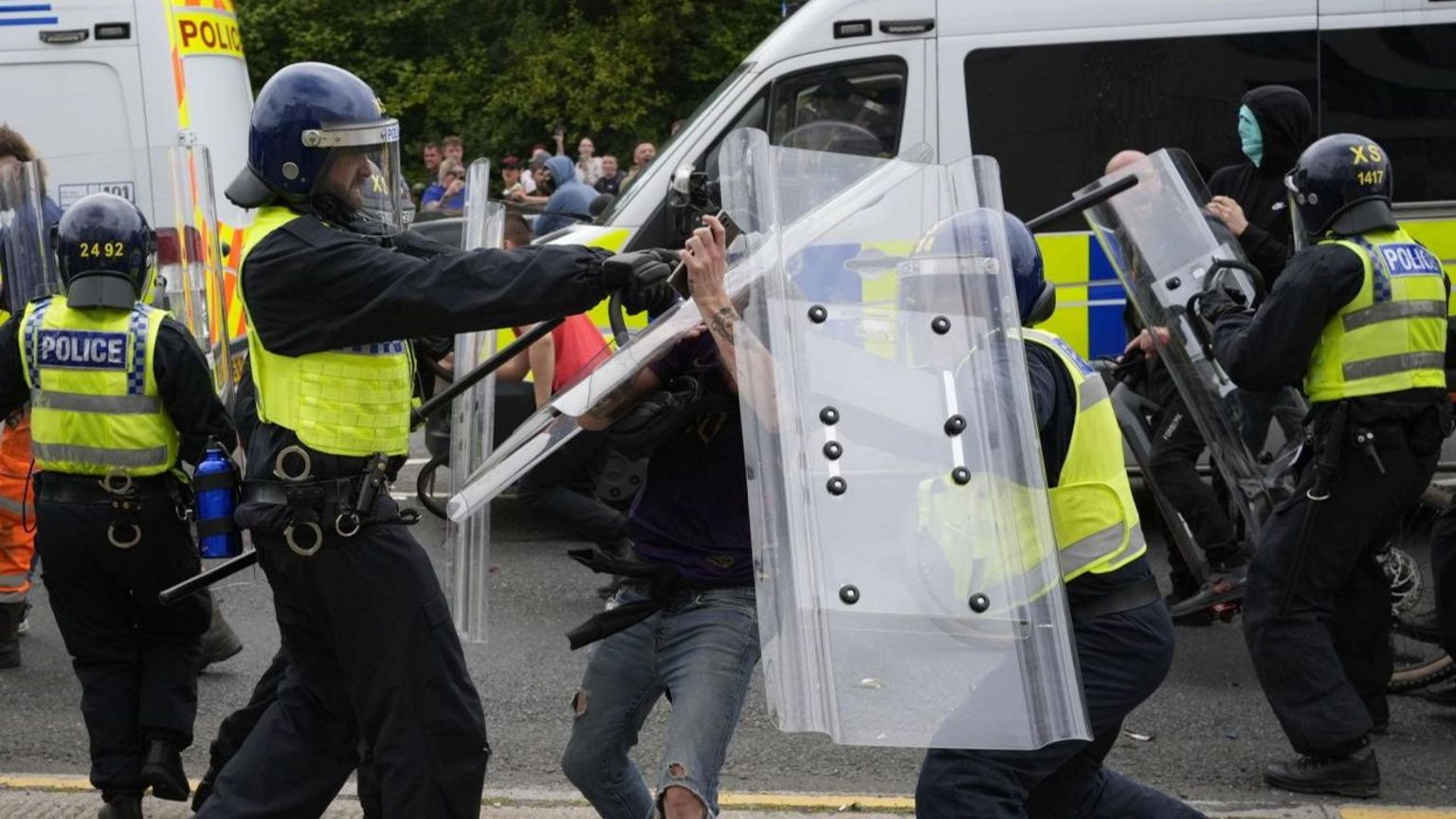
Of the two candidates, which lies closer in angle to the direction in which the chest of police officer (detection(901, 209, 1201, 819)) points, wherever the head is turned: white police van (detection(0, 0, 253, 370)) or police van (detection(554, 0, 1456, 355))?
the white police van

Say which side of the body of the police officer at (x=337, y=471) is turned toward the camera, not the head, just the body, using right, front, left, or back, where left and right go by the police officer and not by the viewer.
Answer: right

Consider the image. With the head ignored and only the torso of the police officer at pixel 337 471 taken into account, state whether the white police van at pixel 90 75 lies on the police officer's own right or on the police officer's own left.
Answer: on the police officer's own left

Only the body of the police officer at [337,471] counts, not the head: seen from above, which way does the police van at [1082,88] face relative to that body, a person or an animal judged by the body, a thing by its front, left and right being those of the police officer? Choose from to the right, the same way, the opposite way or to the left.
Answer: the opposite way

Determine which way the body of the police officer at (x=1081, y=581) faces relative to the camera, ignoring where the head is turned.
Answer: to the viewer's left

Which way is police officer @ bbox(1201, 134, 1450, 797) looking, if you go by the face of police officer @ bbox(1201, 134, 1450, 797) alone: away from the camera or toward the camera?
away from the camera

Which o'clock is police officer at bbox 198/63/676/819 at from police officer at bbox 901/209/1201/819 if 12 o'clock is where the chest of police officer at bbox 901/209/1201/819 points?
police officer at bbox 198/63/676/819 is roughly at 12 o'clock from police officer at bbox 901/209/1201/819.

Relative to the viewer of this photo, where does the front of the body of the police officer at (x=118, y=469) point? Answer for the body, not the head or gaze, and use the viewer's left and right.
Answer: facing away from the viewer

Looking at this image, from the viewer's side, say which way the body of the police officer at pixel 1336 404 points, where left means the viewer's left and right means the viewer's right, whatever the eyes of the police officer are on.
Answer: facing away from the viewer and to the left of the viewer

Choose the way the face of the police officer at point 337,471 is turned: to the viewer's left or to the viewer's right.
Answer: to the viewer's right

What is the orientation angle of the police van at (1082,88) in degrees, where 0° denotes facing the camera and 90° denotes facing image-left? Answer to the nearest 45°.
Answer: approximately 90°

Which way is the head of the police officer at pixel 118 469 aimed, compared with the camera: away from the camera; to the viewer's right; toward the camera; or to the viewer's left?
away from the camera
